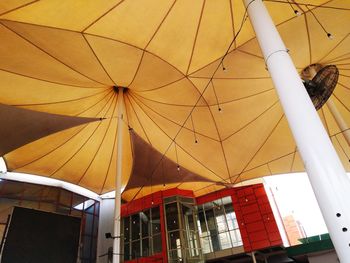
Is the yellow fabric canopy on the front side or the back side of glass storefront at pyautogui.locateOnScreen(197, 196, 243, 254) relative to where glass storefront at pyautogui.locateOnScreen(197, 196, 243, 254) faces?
on the front side

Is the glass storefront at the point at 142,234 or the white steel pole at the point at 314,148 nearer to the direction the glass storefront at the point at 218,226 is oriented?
the white steel pole

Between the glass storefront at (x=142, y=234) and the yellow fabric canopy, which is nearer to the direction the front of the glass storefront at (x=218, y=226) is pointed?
the yellow fabric canopy

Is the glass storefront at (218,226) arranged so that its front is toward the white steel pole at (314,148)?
yes

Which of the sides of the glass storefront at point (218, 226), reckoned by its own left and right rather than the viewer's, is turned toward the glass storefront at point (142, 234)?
right

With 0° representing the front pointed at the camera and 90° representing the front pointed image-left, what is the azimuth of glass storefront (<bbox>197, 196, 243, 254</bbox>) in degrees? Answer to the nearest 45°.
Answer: approximately 0°

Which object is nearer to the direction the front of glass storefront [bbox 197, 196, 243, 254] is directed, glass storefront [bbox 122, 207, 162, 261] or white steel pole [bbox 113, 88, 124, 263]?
the white steel pole

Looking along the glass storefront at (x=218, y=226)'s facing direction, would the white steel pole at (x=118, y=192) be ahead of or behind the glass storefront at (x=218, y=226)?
ahead
